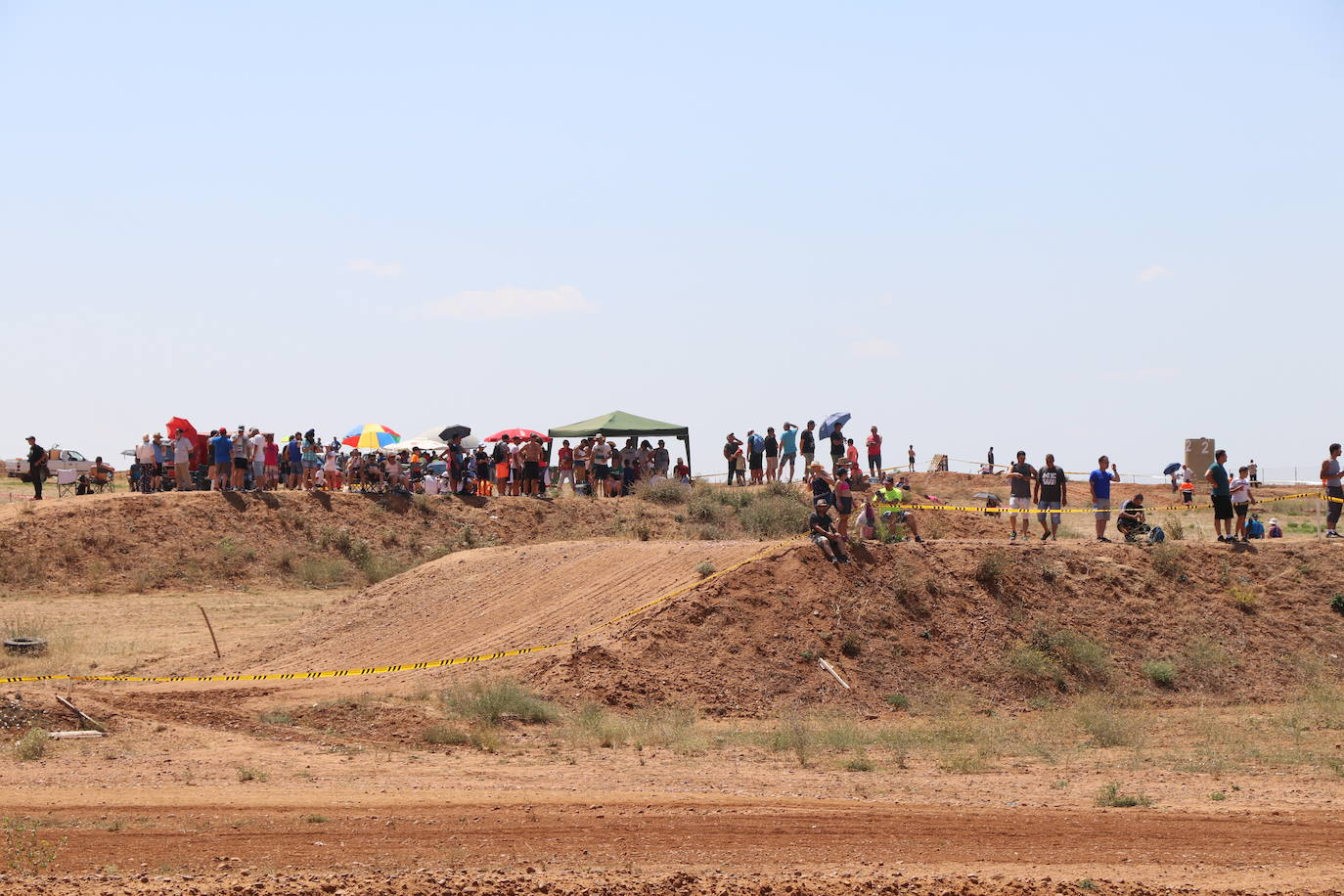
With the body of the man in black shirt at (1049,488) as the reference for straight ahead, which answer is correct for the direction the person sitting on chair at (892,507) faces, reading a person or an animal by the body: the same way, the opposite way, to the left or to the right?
the same way

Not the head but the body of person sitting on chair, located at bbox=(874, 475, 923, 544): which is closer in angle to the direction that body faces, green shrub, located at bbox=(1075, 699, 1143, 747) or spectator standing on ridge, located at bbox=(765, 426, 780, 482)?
the green shrub

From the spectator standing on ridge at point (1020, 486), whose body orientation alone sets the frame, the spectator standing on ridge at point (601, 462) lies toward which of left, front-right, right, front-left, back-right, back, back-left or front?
back-right

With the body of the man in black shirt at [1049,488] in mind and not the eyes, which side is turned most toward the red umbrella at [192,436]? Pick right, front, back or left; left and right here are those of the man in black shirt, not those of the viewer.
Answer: right

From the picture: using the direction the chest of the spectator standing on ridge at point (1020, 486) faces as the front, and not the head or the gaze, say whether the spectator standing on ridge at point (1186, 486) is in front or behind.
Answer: behind

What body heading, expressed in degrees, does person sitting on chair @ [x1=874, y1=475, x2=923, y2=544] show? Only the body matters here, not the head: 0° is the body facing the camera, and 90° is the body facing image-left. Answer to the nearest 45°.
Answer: approximately 0°

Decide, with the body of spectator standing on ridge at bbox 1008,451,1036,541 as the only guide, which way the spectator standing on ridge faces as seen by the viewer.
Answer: toward the camera

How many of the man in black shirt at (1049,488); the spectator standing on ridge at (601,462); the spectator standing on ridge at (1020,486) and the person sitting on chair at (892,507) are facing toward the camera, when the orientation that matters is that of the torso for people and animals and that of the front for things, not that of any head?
4

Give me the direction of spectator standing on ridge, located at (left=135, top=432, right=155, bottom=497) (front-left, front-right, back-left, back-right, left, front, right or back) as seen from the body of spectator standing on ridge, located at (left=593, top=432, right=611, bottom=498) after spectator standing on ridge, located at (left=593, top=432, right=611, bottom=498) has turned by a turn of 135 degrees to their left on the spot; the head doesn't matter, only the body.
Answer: back-left

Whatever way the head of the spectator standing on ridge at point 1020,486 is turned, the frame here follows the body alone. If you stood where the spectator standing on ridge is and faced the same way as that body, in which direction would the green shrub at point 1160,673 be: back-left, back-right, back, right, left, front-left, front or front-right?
front-left

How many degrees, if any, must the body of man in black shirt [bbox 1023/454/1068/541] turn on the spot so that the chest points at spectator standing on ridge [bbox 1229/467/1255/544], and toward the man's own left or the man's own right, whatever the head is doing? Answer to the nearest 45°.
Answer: approximately 135° to the man's own left

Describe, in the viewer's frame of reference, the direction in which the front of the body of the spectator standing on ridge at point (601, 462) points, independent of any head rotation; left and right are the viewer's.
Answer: facing the viewer
